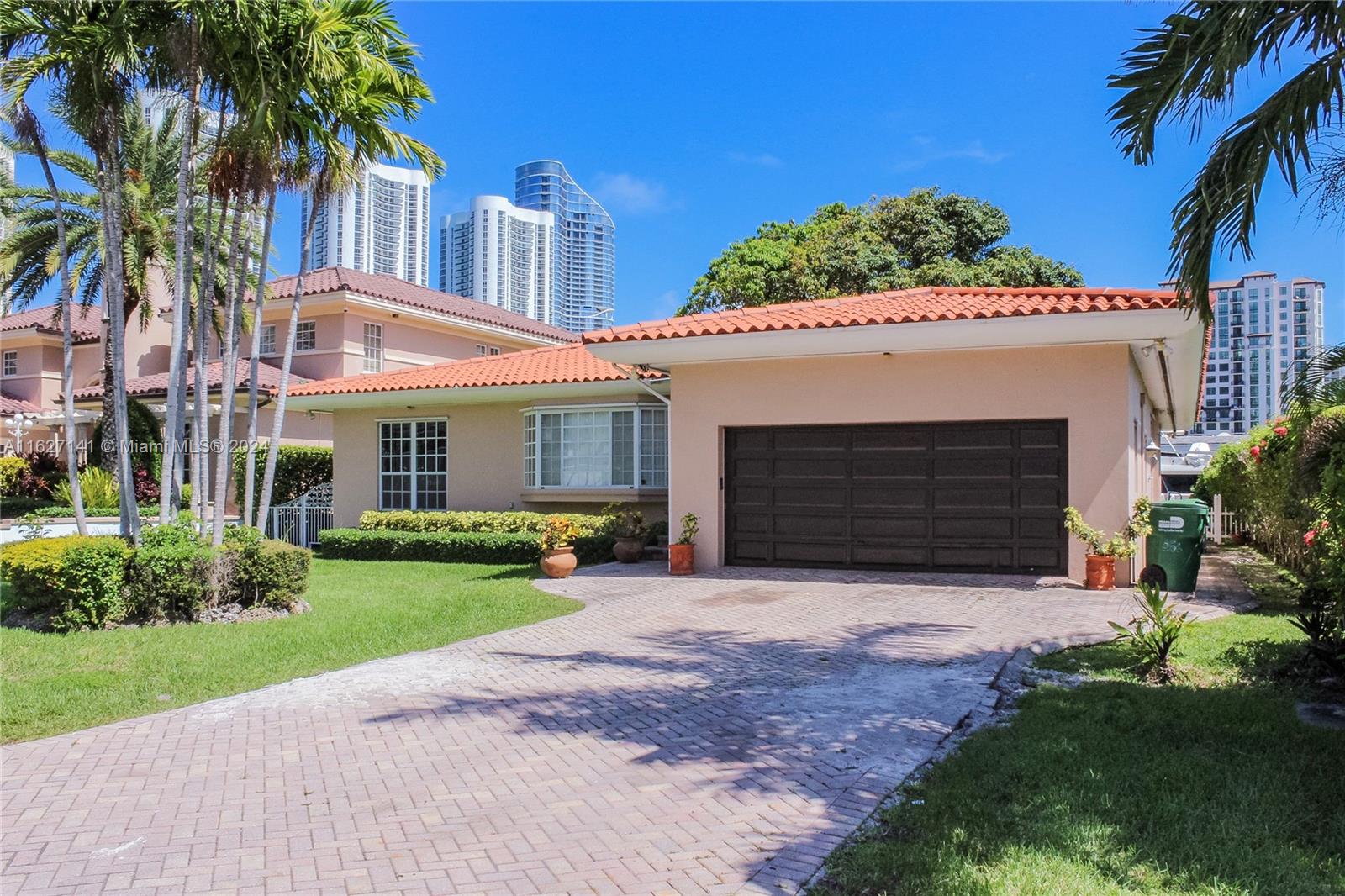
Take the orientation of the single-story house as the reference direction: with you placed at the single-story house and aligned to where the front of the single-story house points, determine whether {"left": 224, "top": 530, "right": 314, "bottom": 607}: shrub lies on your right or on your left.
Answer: on your right

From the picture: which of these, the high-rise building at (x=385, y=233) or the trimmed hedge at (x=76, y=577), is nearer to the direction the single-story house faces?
the trimmed hedge

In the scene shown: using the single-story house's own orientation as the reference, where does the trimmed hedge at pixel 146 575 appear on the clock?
The trimmed hedge is roughly at 2 o'clock from the single-story house.

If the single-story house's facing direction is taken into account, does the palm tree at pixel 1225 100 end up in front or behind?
in front

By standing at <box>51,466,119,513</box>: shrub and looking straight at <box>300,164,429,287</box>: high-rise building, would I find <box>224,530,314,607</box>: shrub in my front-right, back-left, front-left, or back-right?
back-right

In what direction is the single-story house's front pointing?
toward the camera

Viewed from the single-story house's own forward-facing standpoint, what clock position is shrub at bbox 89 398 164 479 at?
The shrub is roughly at 4 o'clock from the single-story house.

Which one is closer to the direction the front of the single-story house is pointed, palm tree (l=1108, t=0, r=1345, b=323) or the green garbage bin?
the palm tree

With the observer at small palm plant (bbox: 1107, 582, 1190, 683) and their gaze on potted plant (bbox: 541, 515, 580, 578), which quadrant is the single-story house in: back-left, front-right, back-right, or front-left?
front-right

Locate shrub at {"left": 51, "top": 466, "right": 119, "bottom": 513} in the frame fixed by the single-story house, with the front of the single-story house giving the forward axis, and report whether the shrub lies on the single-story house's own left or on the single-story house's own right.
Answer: on the single-story house's own right

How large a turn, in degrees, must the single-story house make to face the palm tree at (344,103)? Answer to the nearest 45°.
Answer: approximately 90° to its right

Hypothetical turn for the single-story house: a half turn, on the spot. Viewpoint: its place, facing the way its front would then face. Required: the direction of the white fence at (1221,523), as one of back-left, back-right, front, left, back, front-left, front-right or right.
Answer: front-right
